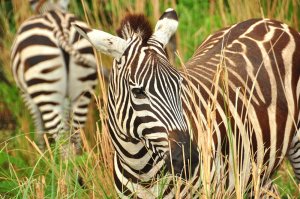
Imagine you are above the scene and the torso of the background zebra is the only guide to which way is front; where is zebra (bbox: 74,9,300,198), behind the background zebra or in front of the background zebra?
behind

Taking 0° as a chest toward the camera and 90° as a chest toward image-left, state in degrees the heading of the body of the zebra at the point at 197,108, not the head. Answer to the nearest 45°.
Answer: approximately 45°

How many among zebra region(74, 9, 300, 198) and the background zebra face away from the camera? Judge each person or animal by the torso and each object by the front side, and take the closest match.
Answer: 1

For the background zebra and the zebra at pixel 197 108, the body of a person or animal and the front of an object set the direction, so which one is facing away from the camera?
the background zebra

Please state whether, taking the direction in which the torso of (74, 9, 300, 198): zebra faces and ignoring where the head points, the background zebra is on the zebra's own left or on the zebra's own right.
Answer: on the zebra's own right

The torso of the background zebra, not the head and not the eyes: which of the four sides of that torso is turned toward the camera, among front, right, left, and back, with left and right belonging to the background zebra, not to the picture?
back
